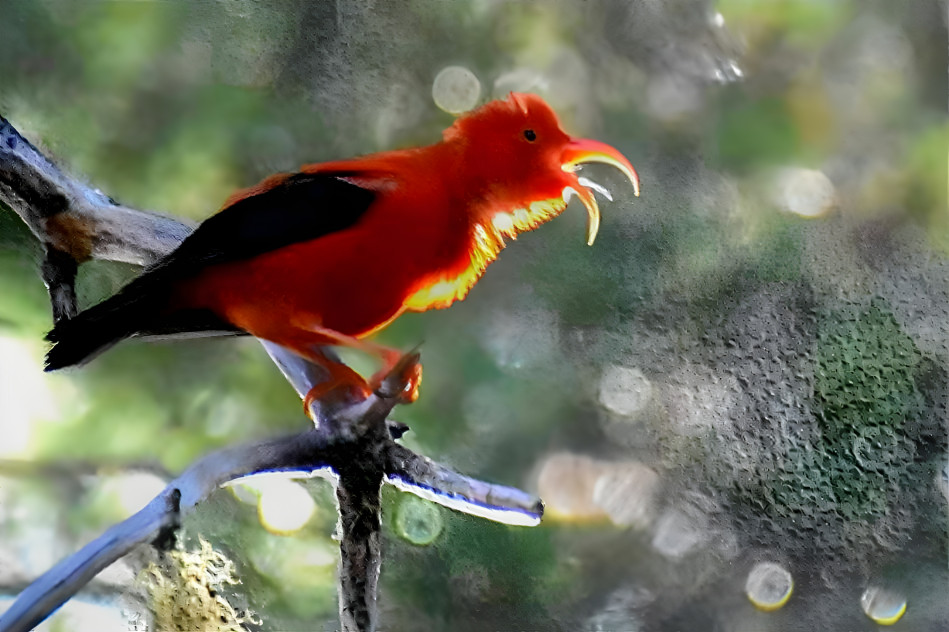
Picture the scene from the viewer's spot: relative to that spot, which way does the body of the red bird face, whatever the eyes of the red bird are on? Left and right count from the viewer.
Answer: facing to the right of the viewer
